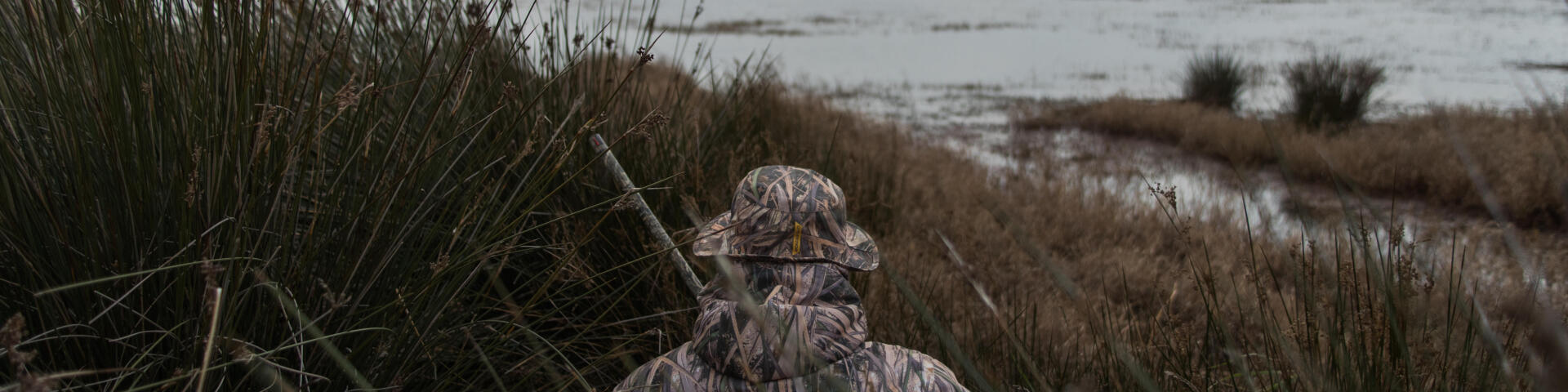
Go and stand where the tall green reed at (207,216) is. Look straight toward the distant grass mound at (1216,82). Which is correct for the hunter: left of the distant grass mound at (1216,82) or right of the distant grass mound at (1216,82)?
right

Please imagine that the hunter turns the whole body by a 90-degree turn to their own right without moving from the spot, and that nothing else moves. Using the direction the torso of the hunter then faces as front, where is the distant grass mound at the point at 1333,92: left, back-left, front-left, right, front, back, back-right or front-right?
front-left

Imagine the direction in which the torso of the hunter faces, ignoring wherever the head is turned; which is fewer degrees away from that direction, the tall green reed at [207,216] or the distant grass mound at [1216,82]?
the distant grass mound

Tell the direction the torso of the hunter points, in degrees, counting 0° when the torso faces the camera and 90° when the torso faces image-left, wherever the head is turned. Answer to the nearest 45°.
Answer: approximately 180°

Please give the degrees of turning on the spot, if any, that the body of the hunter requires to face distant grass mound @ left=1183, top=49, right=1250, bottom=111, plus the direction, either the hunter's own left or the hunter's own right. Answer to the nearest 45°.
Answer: approximately 45° to the hunter's own right

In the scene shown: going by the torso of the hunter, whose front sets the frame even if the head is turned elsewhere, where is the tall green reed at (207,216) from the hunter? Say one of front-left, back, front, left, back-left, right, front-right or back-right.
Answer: left
